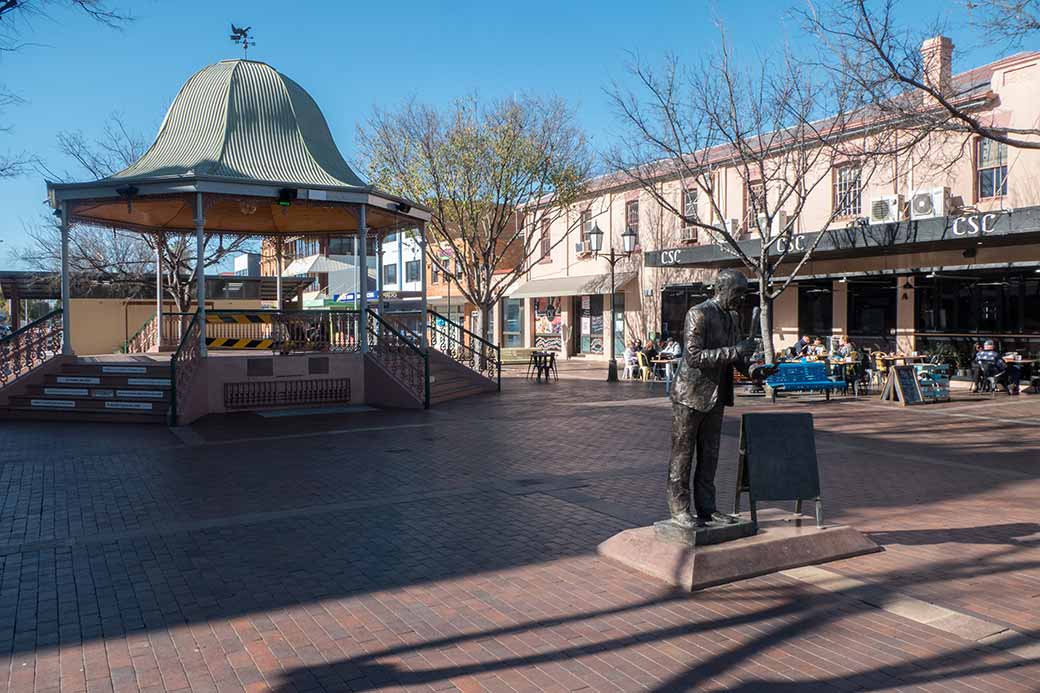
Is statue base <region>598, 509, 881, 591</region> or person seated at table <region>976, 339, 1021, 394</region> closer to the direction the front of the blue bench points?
the statue base

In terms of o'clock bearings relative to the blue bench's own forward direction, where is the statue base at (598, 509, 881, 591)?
The statue base is roughly at 12 o'clock from the blue bench.

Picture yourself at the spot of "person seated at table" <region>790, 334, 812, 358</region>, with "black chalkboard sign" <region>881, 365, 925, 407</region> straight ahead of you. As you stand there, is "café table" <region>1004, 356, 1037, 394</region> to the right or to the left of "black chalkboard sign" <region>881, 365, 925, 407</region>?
left

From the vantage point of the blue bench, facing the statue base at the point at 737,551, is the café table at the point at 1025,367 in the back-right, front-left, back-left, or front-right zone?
back-left

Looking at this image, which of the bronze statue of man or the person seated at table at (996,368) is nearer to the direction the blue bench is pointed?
the bronze statue of man

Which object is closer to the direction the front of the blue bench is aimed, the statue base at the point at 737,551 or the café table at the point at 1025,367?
the statue base

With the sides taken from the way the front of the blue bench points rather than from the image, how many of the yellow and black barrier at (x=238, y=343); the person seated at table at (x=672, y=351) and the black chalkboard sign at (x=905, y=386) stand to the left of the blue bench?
1

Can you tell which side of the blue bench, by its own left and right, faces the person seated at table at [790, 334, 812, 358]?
back

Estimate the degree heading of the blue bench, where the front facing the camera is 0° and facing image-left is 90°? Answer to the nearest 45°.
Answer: approximately 0°

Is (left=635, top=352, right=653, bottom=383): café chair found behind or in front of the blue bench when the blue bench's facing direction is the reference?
behind

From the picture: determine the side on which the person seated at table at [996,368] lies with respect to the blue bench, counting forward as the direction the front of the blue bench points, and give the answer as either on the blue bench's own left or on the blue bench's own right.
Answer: on the blue bench's own left

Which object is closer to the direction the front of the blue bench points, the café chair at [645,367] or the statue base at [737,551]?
the statue base

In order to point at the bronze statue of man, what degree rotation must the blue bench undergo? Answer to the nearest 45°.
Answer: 0° — it already faces it
